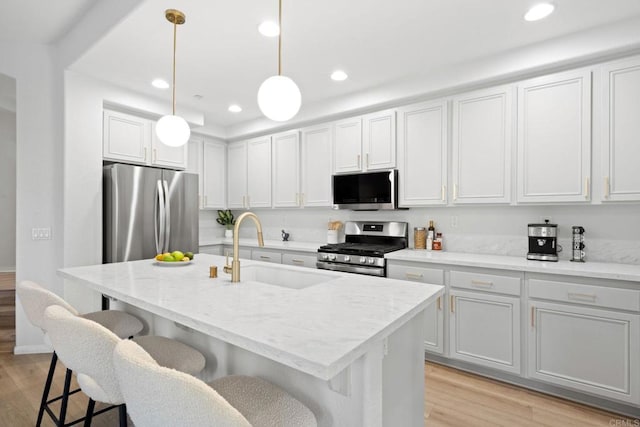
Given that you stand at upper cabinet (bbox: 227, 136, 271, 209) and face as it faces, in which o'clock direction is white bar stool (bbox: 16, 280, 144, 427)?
The white bar stool is roughly at 11 o'clock from the upper cabinet.

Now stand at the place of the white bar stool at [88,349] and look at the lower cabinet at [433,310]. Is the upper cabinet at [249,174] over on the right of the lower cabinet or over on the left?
left

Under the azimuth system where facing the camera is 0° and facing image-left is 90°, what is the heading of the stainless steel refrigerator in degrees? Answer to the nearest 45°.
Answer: approximately 315°

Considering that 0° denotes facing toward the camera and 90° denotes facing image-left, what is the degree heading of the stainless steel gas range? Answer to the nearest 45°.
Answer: approximately 45°

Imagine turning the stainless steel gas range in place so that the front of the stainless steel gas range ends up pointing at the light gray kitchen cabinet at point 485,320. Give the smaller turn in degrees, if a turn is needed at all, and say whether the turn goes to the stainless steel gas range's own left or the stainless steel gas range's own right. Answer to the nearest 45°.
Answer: approximately 90° to the stainless steel gas range's own left

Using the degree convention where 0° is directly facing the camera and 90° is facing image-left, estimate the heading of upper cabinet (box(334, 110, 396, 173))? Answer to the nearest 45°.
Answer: approximately 45°

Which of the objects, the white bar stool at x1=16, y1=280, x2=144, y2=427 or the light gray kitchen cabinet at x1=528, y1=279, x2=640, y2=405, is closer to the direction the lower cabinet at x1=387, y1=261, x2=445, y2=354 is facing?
the white bar stool

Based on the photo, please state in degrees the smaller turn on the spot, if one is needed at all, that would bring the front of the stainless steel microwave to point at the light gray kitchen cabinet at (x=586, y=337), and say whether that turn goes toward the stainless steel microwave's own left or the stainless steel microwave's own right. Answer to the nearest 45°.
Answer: approximately 90° to the stainless steel microwave's own left
